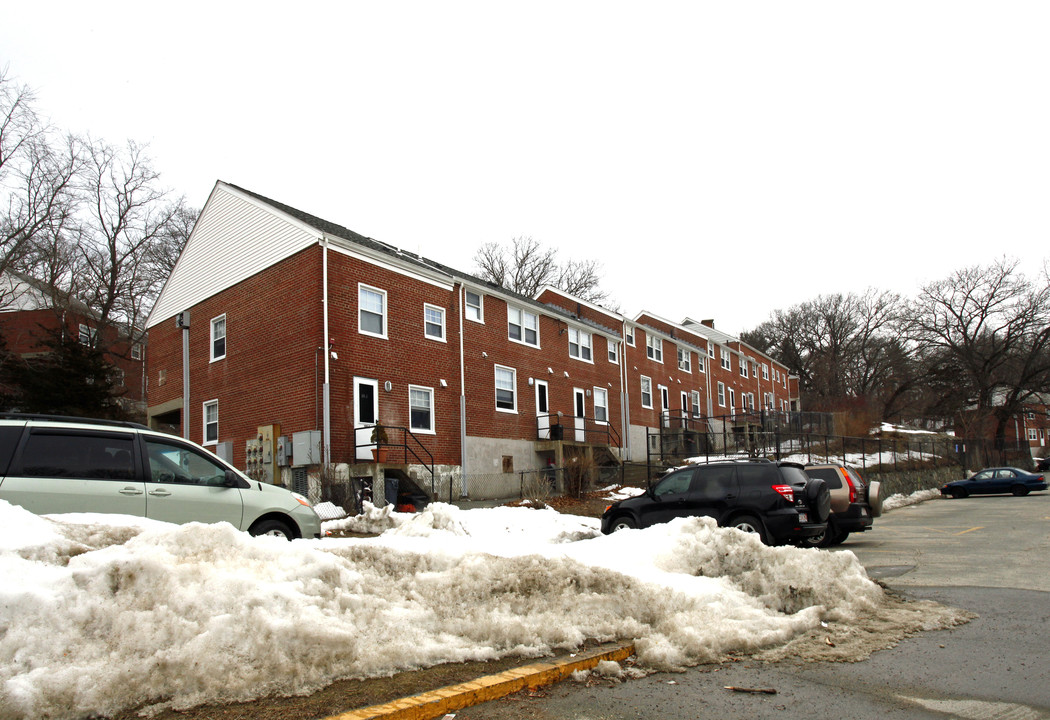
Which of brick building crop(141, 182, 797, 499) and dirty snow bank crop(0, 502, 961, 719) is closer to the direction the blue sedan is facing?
the brick building

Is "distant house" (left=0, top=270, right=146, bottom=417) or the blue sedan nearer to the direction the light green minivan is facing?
the blue sedan

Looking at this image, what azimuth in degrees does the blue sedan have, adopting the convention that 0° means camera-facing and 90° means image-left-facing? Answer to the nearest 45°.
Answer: approximately 90°

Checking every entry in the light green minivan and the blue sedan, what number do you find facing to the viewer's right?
1

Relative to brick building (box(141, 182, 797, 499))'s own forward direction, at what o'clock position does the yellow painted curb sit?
The yellow painted curb is roughly at 1 o'clock from the brick building.

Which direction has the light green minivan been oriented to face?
to the viewer's right

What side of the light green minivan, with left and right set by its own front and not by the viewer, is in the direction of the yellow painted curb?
right

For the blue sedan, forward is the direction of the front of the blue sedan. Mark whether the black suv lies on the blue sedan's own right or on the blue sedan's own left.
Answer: on the blue sedan's own left

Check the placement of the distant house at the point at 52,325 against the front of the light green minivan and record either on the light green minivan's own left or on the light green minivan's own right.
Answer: on the light green minivan's own left
